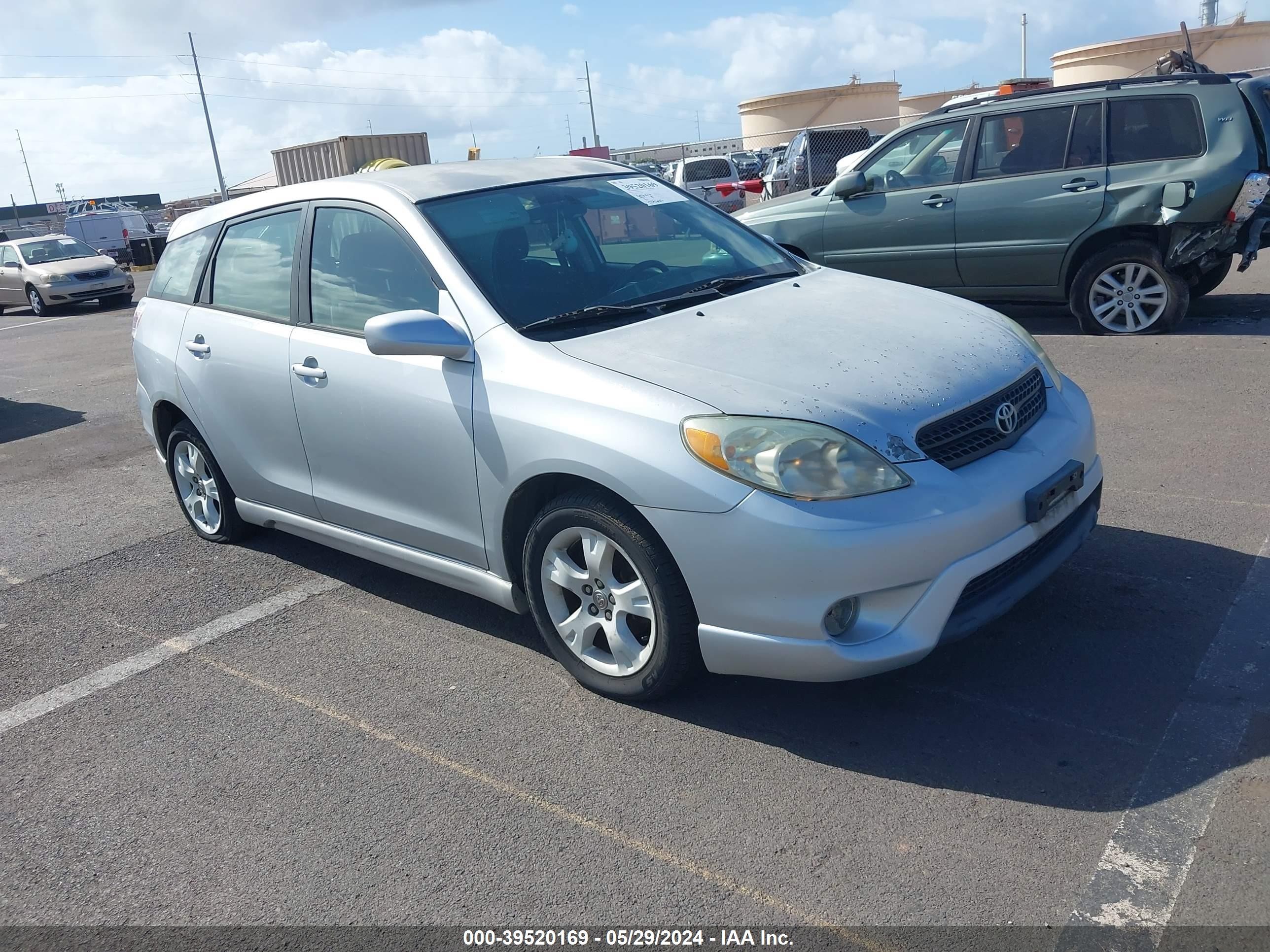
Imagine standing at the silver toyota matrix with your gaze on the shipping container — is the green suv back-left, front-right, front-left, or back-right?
front-right

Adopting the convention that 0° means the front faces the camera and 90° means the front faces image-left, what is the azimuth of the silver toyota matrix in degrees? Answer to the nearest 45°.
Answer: approximately 315°

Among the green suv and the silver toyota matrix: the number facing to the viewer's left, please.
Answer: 1

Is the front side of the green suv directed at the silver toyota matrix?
no

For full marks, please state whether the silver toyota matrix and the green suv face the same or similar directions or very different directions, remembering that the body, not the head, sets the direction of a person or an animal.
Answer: very different directions

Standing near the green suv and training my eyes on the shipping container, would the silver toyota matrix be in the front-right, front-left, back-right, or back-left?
back-left

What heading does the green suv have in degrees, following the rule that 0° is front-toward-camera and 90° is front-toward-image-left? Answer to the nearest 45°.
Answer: approximately 90°

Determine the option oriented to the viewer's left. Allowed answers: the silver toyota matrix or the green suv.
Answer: the green suv

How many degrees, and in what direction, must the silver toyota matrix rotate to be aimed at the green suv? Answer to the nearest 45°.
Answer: approximately 90° to its left

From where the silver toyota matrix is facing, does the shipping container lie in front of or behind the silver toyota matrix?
behind
